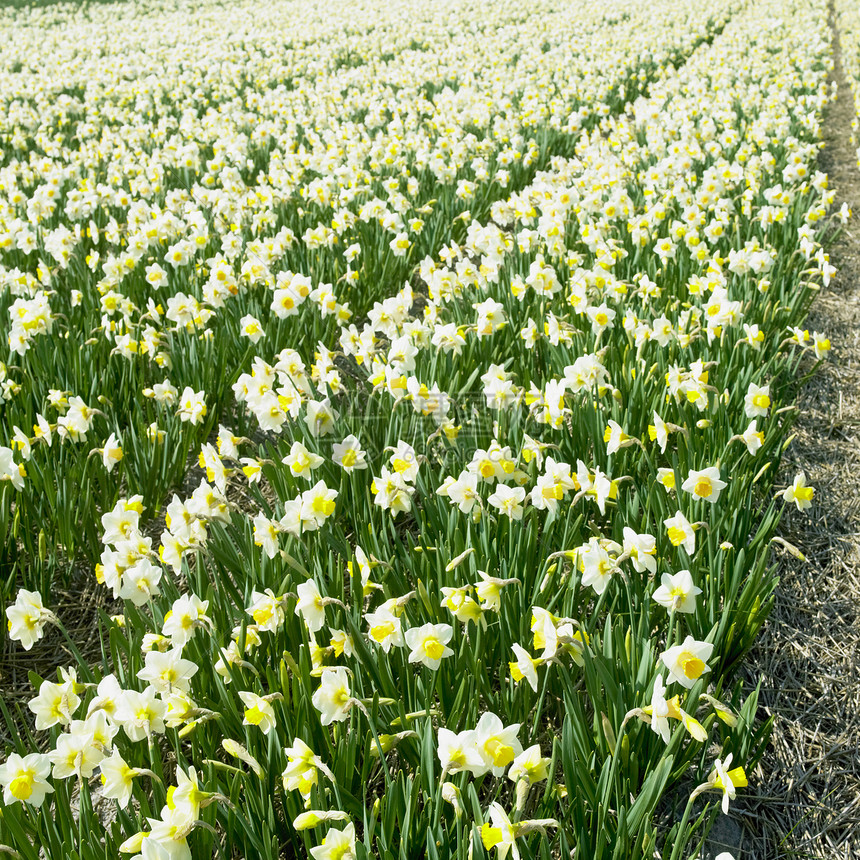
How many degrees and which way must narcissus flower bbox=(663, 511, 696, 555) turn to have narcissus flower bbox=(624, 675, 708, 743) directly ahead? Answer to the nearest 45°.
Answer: approximately 45° to its left

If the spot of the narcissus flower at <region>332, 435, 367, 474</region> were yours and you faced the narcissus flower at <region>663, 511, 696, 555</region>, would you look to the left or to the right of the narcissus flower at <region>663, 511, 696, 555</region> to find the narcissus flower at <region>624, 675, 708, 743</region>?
right

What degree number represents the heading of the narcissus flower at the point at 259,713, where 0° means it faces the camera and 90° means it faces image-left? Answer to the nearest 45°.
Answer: approximately 45°

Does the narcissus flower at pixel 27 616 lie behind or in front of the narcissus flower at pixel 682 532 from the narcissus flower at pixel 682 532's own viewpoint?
in front

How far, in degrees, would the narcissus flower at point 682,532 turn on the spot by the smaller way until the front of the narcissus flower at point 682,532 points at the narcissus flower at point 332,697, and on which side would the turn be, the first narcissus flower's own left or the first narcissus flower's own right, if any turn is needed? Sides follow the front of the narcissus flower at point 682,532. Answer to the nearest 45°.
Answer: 0° — it already faces it

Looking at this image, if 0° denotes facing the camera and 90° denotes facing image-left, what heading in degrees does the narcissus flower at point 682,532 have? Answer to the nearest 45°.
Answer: approximately 45°

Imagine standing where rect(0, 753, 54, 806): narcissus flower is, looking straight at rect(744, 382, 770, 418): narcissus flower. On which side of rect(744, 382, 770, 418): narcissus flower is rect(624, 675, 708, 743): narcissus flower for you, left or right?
right
